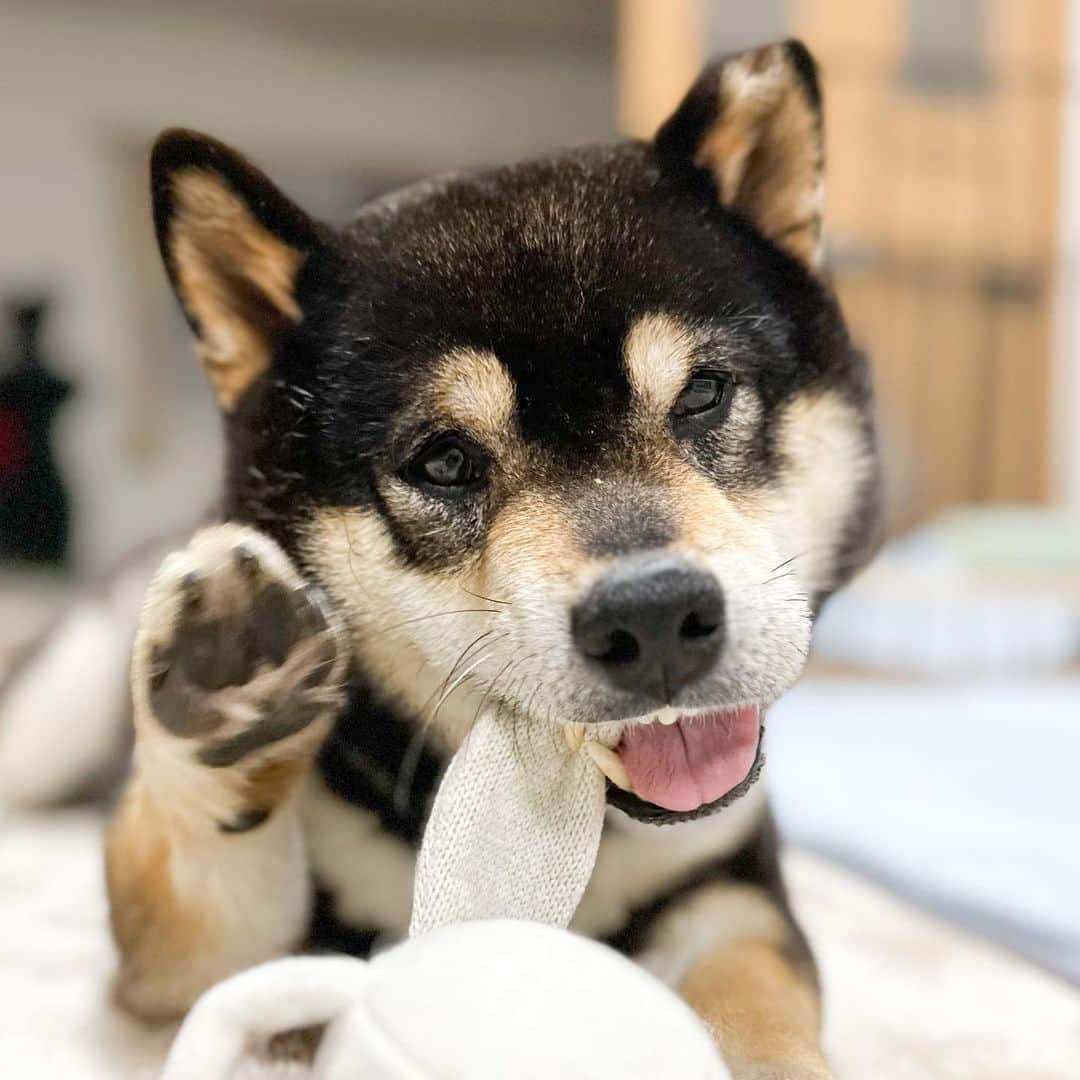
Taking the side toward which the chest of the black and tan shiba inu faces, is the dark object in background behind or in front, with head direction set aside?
behind

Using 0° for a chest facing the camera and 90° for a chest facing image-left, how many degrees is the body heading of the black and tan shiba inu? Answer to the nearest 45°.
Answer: approximately 0°
